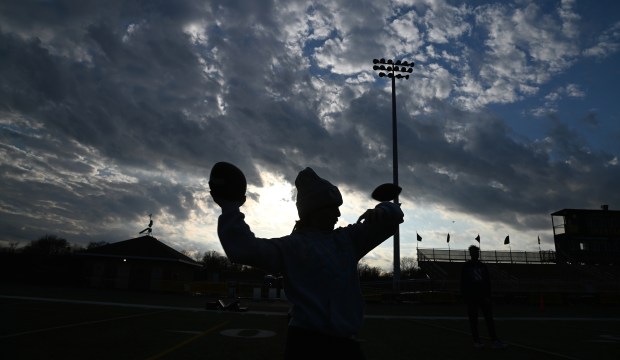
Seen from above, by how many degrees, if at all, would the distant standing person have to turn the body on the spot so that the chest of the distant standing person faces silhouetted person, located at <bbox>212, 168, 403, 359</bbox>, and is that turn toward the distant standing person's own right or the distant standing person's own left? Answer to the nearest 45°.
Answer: approximately 45° to the distant standing person's own right

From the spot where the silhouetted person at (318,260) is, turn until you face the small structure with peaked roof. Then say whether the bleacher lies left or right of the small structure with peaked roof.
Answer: right

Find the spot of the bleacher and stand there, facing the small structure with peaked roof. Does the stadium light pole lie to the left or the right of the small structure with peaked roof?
right

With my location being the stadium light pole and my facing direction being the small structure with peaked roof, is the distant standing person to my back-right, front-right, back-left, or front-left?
back-left

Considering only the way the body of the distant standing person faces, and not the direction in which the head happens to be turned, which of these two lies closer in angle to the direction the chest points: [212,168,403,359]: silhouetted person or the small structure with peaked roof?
the silhouetted person

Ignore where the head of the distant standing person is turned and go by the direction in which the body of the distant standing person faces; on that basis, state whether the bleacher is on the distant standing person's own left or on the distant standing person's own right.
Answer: on the distant standing person's own left

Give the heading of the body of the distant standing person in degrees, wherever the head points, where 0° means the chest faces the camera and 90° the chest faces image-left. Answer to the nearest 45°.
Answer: approximately 315°
